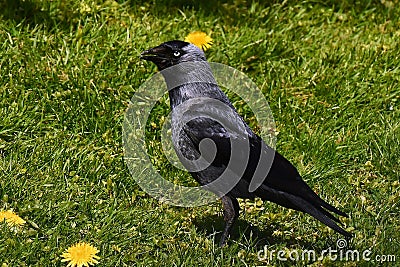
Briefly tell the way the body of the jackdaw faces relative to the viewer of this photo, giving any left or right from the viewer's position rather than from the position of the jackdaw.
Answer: facing to the left of the viewer

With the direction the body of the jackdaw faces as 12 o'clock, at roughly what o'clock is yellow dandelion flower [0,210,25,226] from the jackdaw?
The yellow dandelion flower is roughly at 11 o'clock from the jackdaw.
